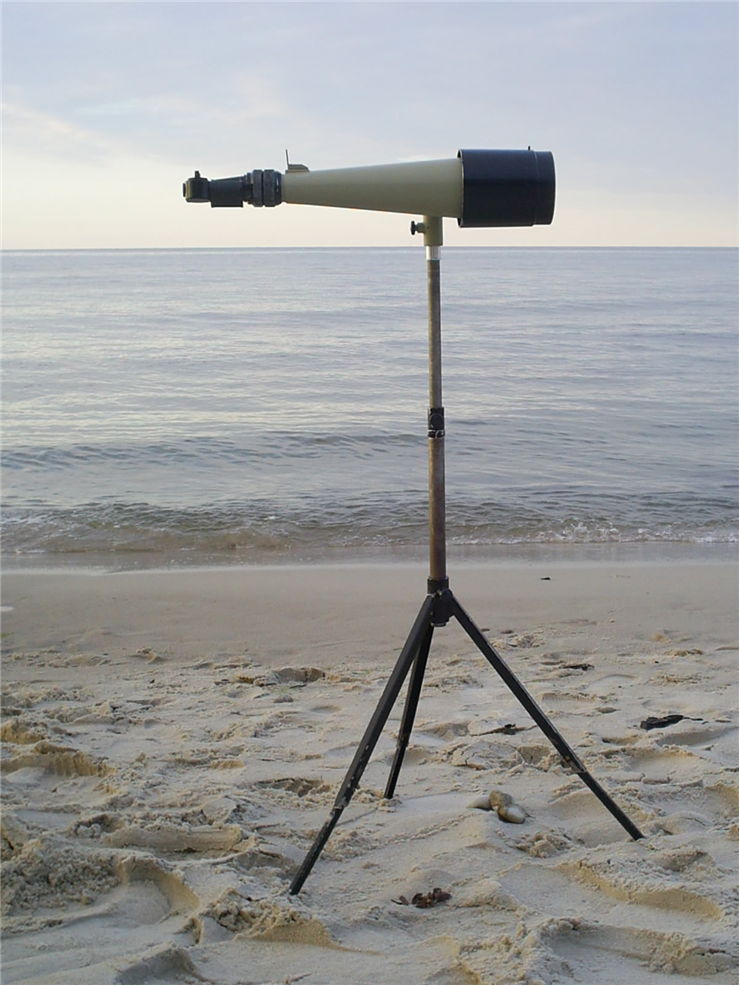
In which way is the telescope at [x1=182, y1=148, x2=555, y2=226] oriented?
to the viewer's right
